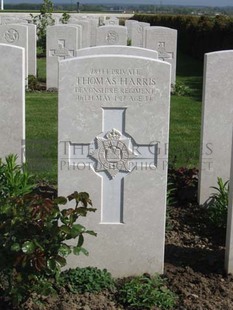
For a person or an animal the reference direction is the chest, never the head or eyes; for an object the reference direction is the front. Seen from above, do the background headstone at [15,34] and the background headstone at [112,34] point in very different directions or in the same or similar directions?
same or similar directions

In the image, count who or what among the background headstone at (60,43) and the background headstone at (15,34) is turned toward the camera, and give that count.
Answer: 2

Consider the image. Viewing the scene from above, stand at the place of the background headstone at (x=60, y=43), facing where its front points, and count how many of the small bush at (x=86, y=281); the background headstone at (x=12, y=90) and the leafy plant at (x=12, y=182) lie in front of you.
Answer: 3

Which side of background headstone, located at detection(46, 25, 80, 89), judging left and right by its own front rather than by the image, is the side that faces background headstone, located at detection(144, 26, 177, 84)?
left

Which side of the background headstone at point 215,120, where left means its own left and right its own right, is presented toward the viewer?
front

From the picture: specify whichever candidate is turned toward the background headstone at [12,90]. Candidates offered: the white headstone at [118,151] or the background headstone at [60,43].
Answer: the background headstone at [60,43]

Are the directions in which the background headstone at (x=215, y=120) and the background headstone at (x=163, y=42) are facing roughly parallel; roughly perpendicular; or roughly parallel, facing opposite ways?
roughly parallel

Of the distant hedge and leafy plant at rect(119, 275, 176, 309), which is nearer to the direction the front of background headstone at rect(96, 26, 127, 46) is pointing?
the leafy plant

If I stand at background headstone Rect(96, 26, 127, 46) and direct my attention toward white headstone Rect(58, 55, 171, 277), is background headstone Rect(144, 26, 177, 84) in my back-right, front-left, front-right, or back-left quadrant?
front-left

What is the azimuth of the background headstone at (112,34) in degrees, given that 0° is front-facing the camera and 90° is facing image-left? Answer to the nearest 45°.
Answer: approximately 0°

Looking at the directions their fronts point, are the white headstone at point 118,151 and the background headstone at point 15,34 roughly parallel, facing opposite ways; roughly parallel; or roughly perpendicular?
roughly parallel

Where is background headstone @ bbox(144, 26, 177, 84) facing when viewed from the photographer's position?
facing the viewer

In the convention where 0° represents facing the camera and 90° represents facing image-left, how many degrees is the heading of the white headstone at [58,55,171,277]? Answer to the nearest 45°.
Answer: approximately 0°

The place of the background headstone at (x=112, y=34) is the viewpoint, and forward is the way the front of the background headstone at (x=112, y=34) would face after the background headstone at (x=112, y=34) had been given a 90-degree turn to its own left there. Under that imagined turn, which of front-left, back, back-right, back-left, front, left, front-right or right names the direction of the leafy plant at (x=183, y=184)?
right
